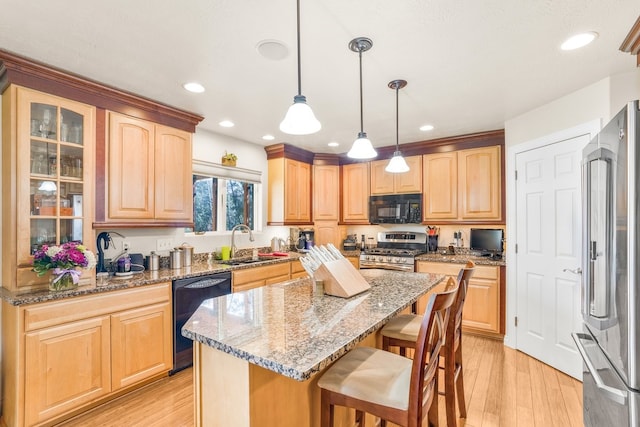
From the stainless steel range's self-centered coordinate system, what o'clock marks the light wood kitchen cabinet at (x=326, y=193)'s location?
The light wood kitchen cabinet is roughly at 2 o'clock from the stainless steel range.

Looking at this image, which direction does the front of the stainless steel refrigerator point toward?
to the viewer's left

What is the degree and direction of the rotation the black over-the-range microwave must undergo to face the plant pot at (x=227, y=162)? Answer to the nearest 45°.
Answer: approximately 45° to its right

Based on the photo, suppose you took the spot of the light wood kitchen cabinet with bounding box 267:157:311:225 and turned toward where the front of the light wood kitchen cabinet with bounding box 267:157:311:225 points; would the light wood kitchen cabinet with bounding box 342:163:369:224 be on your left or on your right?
on your left

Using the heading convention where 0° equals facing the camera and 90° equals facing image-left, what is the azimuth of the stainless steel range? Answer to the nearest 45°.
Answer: approximately 45°

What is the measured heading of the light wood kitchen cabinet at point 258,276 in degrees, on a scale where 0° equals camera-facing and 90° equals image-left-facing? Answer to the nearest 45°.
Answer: approximately 315°
